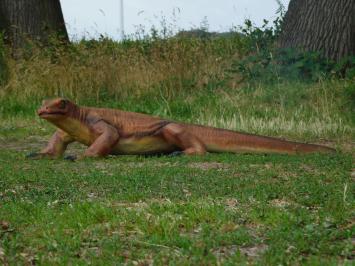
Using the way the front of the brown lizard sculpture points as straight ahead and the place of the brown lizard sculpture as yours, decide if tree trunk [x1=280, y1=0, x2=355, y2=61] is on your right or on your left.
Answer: on your right

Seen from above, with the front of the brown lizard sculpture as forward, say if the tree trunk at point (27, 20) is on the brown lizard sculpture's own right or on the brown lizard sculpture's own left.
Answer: on the brown lizard sculpture's own right

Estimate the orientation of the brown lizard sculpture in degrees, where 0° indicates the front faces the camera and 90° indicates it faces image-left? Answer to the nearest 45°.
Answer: approximately 90°
